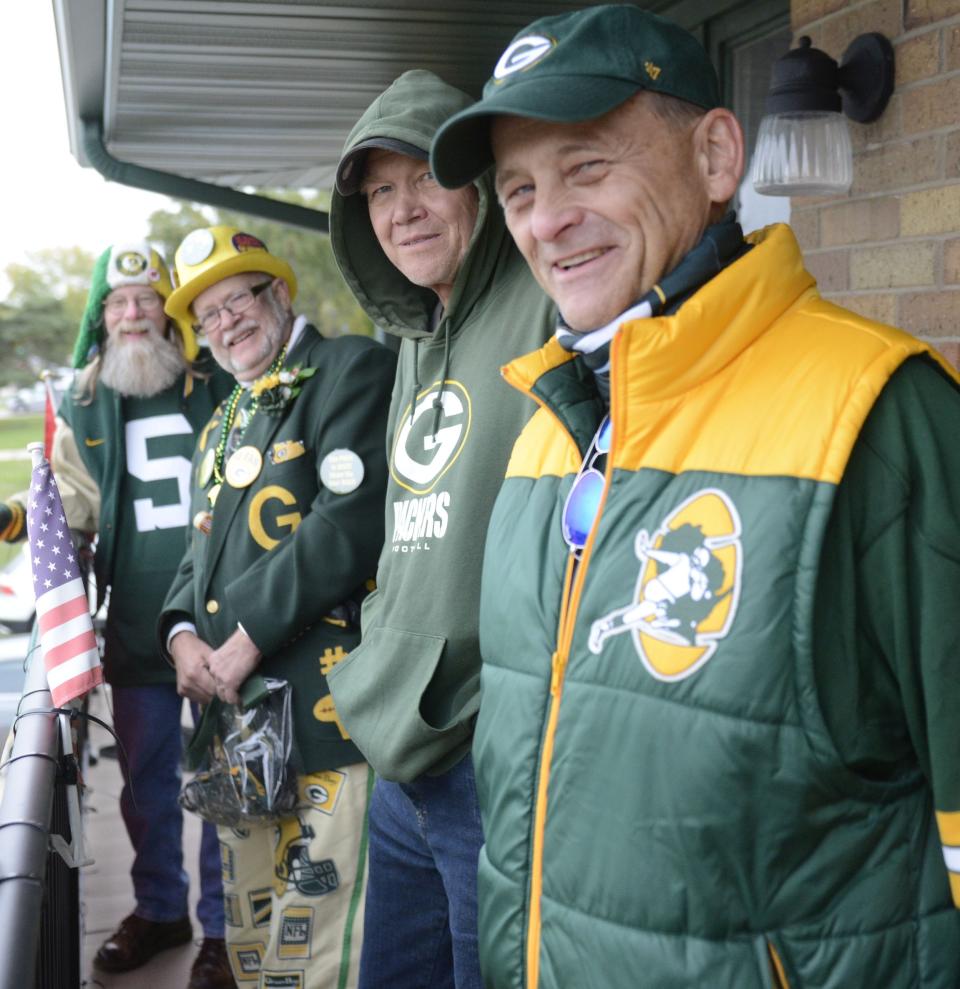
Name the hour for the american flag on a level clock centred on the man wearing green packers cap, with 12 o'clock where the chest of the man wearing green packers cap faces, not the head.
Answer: The american flag is roughly at 3 o'clock from the man wearing green packers cap.

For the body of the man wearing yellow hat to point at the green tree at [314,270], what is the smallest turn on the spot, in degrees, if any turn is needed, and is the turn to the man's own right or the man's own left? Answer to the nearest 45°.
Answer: approximately 135° to the man's own right

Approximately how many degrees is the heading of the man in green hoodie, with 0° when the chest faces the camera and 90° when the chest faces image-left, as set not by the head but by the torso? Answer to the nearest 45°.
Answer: approximately 45°

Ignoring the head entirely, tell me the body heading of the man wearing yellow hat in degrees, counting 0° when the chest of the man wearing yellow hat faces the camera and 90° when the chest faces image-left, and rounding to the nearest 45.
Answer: approximately 45°

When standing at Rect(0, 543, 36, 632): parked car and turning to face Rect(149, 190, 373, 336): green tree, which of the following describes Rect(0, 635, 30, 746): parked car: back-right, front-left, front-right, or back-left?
back-right

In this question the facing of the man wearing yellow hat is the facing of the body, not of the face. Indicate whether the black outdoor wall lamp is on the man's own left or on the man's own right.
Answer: on the man's own left

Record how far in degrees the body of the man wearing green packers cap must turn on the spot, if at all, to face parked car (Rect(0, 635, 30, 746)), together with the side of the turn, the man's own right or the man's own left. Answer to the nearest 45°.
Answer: approximately 90° to the man's own right
